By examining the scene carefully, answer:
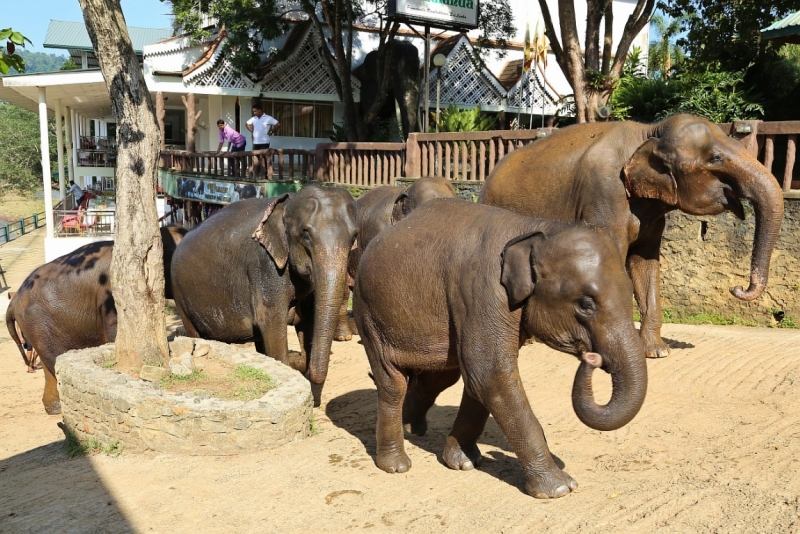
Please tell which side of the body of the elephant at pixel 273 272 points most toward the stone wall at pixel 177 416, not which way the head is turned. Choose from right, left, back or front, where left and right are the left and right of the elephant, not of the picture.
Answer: right

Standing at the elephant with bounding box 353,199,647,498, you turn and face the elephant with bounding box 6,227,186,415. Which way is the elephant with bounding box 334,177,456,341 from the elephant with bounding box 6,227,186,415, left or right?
right

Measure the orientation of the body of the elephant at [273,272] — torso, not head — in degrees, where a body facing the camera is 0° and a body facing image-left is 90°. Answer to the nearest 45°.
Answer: approximately 315°

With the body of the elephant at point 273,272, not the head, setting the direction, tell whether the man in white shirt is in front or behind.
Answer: behind

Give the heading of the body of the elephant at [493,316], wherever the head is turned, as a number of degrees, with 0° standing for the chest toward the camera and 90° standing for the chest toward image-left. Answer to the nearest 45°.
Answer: approximately 315°

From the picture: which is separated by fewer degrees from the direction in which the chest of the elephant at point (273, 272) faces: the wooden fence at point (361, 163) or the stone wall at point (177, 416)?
the stone wall

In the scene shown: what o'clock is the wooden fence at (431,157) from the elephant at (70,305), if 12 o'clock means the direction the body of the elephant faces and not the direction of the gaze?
The wooden fence is roughly at 11 o'clock from the elephant.

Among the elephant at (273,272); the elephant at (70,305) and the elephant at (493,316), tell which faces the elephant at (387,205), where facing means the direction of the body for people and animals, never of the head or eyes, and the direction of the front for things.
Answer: the elephant at (70,305)

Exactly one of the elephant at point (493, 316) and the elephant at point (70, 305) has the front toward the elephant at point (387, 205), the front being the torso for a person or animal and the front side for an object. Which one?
the elephant at point (70, 305)

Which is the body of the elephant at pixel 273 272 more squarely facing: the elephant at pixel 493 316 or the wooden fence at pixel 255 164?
the elephant

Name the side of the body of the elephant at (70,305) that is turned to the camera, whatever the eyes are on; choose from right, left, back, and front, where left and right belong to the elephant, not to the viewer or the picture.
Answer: right
